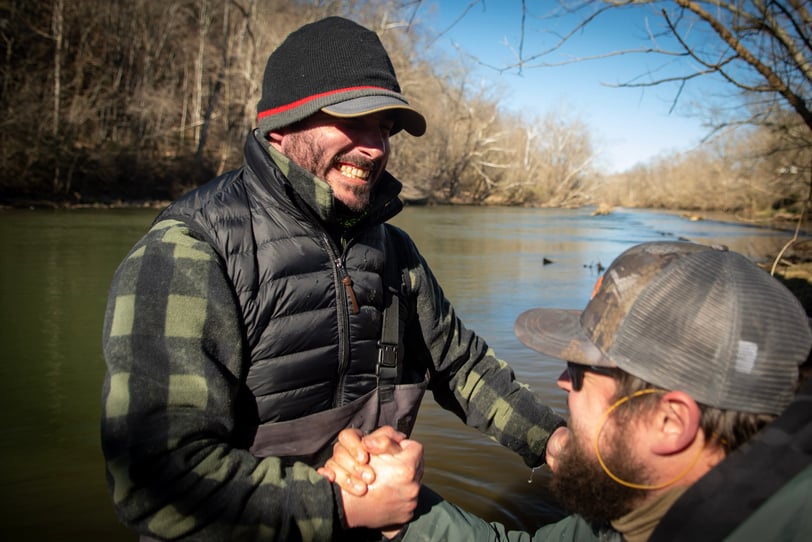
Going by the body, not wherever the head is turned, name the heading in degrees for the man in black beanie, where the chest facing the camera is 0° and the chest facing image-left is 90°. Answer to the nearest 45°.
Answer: approximately 315°
